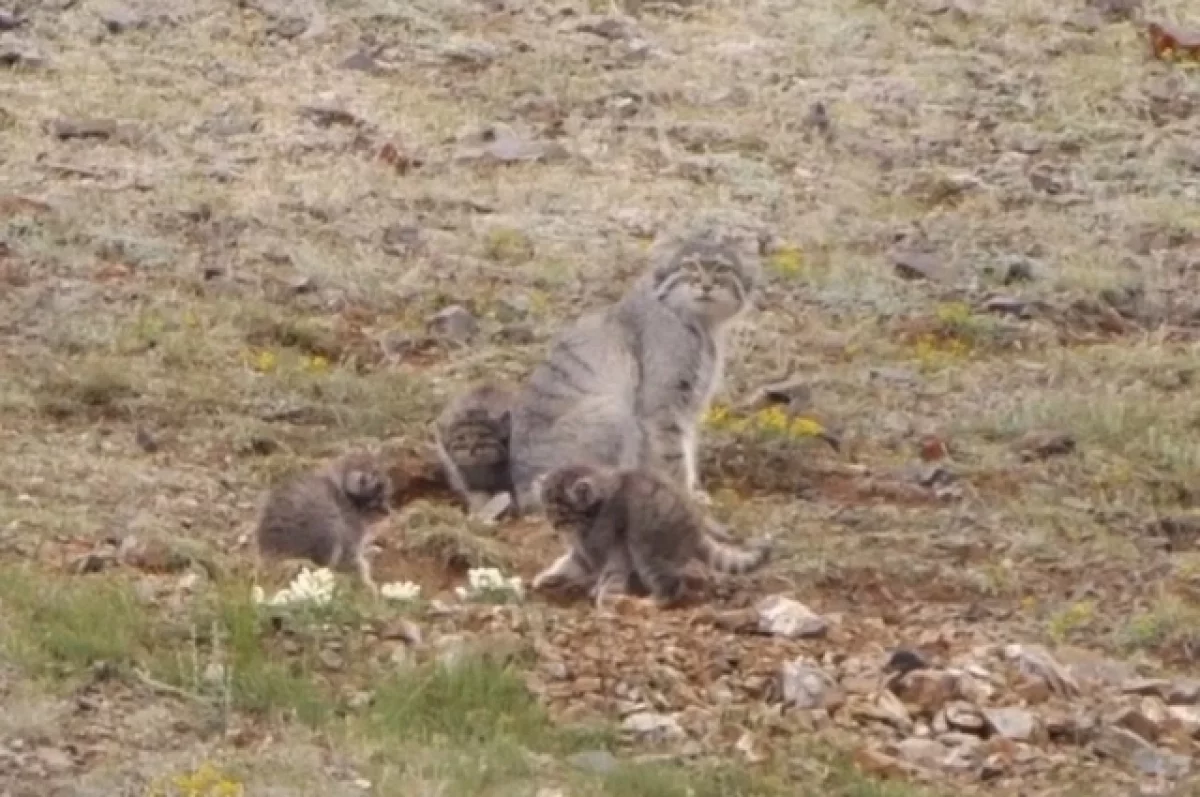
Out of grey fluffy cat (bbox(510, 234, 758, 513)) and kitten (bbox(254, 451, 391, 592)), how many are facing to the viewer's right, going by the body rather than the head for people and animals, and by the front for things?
2

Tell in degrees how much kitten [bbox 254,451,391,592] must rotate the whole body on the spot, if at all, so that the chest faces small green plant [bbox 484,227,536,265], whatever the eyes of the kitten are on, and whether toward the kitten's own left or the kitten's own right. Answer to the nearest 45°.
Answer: approximately 90° to the kitten's own left

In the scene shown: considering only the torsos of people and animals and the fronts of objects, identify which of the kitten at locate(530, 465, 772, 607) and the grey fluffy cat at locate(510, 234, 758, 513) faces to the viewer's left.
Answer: the kitten

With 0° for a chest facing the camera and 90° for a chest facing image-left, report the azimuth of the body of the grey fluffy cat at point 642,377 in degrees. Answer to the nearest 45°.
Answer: approximately 270°

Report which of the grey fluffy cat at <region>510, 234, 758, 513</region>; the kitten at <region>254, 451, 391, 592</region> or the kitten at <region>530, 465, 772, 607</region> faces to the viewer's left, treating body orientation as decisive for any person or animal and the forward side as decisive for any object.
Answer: the kitten at <region>530, 465, 772, 607</region>

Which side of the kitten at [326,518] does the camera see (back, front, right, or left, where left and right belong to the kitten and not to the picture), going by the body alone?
right

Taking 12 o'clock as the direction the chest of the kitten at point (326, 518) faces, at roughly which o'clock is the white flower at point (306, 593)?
The white flower is roughly at 3 o'clock from the kitten.

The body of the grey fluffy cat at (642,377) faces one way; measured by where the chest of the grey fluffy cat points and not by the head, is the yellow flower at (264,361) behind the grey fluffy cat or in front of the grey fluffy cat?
behind

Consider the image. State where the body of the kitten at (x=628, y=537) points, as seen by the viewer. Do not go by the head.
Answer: to the viewer's left

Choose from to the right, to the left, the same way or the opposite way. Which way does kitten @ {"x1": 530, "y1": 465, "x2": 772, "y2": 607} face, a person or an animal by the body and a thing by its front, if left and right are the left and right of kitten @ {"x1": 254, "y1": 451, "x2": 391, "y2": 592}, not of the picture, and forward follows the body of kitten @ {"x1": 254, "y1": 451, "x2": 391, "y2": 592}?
the opposite way
